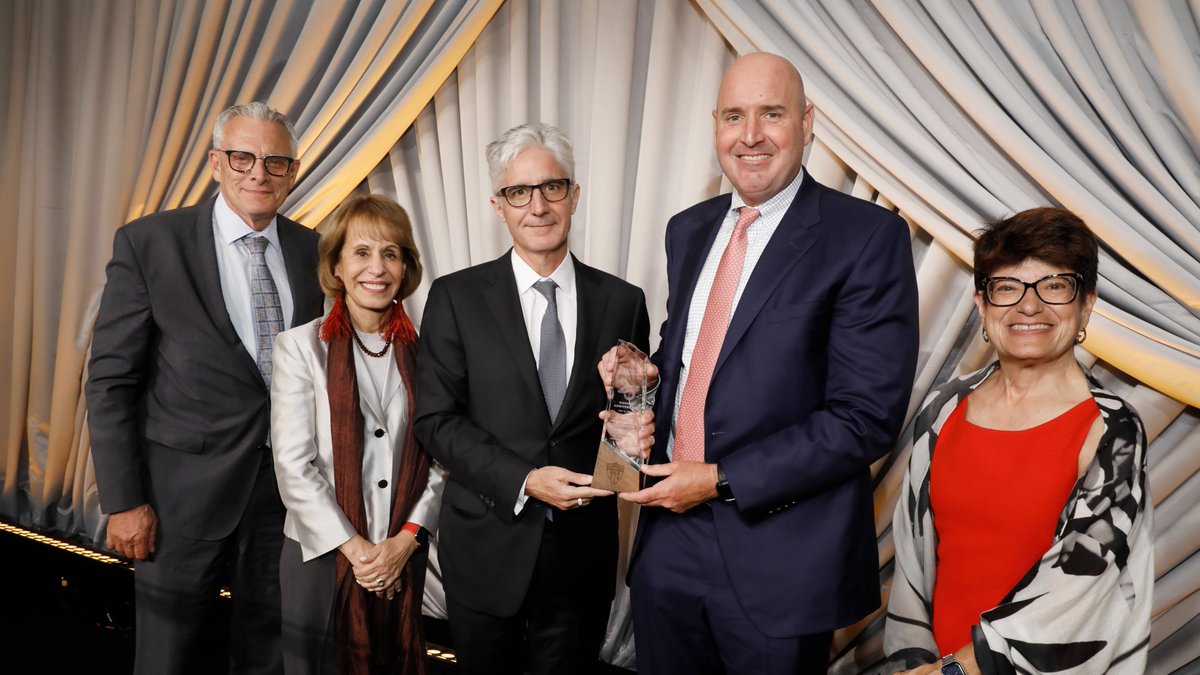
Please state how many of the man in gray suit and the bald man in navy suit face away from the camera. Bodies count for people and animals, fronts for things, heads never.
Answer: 0

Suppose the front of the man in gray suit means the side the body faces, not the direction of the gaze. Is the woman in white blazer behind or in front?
in front

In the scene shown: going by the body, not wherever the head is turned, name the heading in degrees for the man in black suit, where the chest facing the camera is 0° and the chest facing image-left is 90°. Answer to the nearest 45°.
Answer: approximately 0°

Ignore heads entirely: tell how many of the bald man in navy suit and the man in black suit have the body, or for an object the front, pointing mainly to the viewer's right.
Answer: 0

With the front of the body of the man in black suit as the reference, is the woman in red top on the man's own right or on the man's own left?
on the man's own left

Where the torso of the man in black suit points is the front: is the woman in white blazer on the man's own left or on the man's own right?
on the man's own right

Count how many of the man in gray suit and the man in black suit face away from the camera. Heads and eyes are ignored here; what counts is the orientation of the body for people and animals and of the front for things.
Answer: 0

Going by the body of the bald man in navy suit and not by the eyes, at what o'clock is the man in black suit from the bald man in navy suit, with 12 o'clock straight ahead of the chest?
The man in black suit is roughly at 2 o'clock from the bald man in navy suit.

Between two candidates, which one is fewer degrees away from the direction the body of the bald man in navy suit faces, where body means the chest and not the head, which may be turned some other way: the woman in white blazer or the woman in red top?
the woman in white blazer
